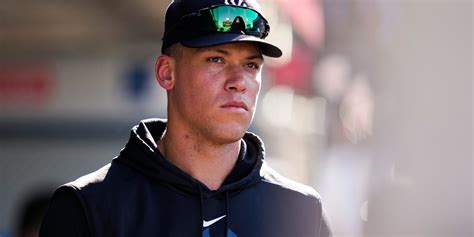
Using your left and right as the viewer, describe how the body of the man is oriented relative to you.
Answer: facing the viewer and to the right of the viewer

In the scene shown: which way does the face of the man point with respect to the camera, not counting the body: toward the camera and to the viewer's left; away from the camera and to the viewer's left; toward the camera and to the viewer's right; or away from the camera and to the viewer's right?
toward the camera and to the viewer's right
